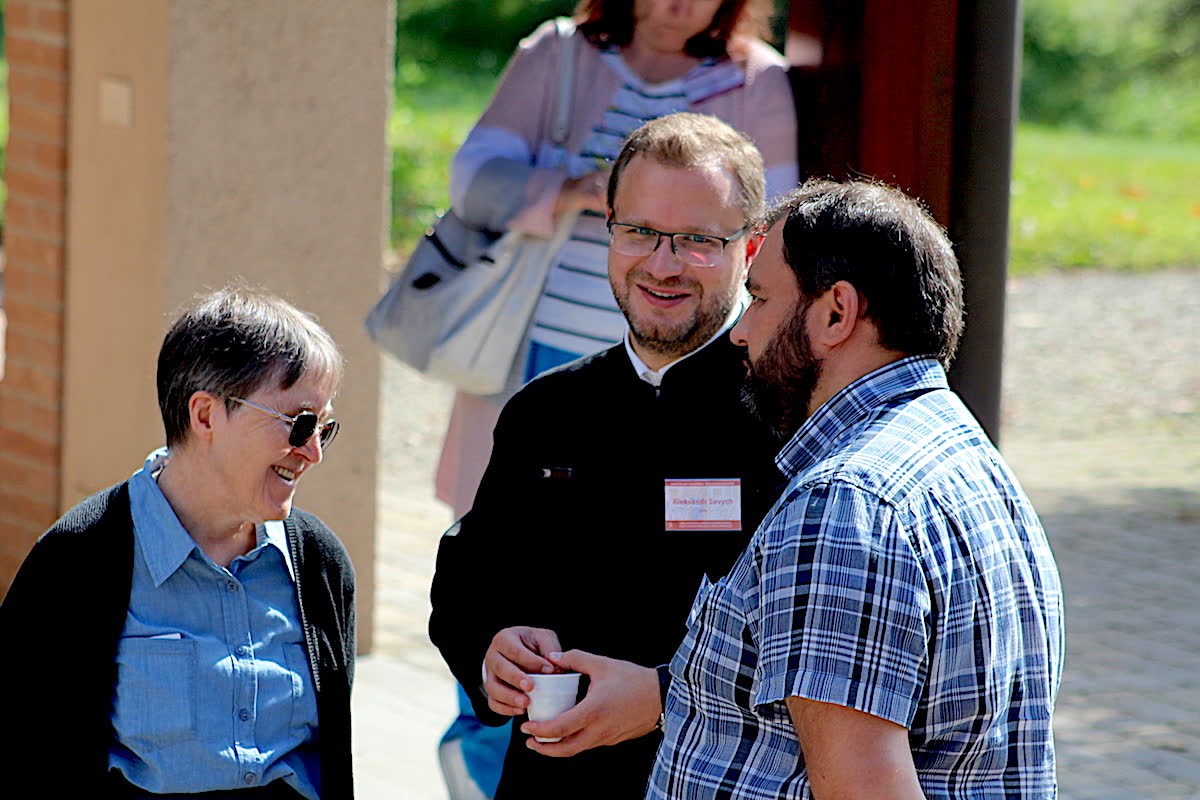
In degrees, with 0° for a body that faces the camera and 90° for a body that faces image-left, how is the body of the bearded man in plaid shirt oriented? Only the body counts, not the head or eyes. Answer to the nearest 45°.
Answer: approximately 90°

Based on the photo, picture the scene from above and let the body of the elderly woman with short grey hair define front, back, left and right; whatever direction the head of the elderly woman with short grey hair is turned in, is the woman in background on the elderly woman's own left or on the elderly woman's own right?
on the elderly woman's own left

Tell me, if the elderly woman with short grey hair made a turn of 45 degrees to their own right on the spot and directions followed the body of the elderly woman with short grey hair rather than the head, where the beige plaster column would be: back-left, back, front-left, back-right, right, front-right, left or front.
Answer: back

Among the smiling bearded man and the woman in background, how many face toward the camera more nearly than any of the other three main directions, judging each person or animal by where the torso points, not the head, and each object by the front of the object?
2

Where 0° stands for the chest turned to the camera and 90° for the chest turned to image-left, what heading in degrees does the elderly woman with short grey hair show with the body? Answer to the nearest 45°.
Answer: approximately 315°

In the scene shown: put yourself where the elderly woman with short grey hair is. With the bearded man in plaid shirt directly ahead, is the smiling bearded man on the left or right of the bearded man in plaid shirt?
left

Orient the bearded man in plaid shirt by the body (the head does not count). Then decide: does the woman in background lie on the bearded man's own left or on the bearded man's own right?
on the bearded man's own right

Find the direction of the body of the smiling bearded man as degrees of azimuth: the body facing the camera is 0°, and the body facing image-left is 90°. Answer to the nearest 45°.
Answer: approximately 0°

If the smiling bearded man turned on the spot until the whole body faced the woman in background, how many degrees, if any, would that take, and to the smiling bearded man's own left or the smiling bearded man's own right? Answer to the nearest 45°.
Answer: approximately 180°
